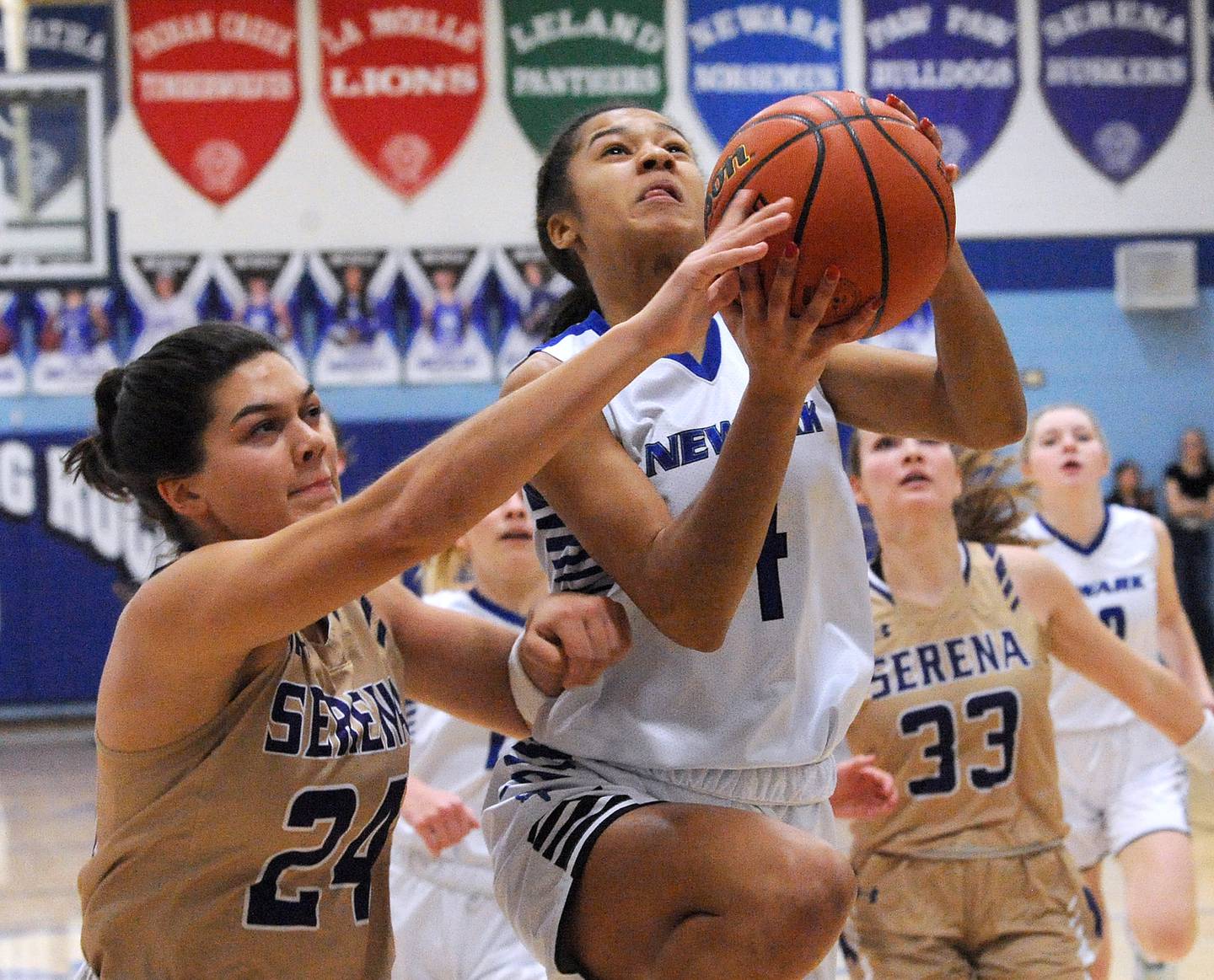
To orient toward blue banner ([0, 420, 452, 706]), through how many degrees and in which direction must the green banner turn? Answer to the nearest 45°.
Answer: approximately 90° to its right

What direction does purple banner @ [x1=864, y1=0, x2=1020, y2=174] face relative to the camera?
toward the camera

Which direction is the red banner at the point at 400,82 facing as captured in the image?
toward the camera

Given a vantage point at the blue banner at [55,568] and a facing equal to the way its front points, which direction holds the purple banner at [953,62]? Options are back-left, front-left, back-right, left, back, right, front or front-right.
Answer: left

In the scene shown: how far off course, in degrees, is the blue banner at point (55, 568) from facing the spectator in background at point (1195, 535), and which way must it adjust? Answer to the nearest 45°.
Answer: approximately 90° to its left

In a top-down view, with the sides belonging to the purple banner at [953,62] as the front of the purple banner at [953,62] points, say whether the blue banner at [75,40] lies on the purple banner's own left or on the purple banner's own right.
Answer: on the purple banner's own right

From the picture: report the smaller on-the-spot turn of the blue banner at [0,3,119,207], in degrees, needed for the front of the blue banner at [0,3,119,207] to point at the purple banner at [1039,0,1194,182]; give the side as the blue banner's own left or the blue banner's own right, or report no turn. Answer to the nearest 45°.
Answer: approximately 90° to the blue banner's own left

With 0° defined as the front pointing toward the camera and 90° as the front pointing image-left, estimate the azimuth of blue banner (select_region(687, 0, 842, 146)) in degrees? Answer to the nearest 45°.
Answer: approximately 0°

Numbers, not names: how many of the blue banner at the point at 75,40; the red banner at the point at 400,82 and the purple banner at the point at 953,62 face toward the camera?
3
